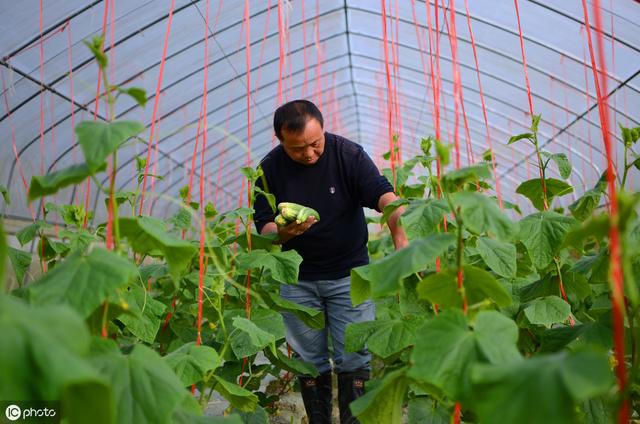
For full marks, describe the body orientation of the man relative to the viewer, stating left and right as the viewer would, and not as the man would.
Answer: facing the viewer
